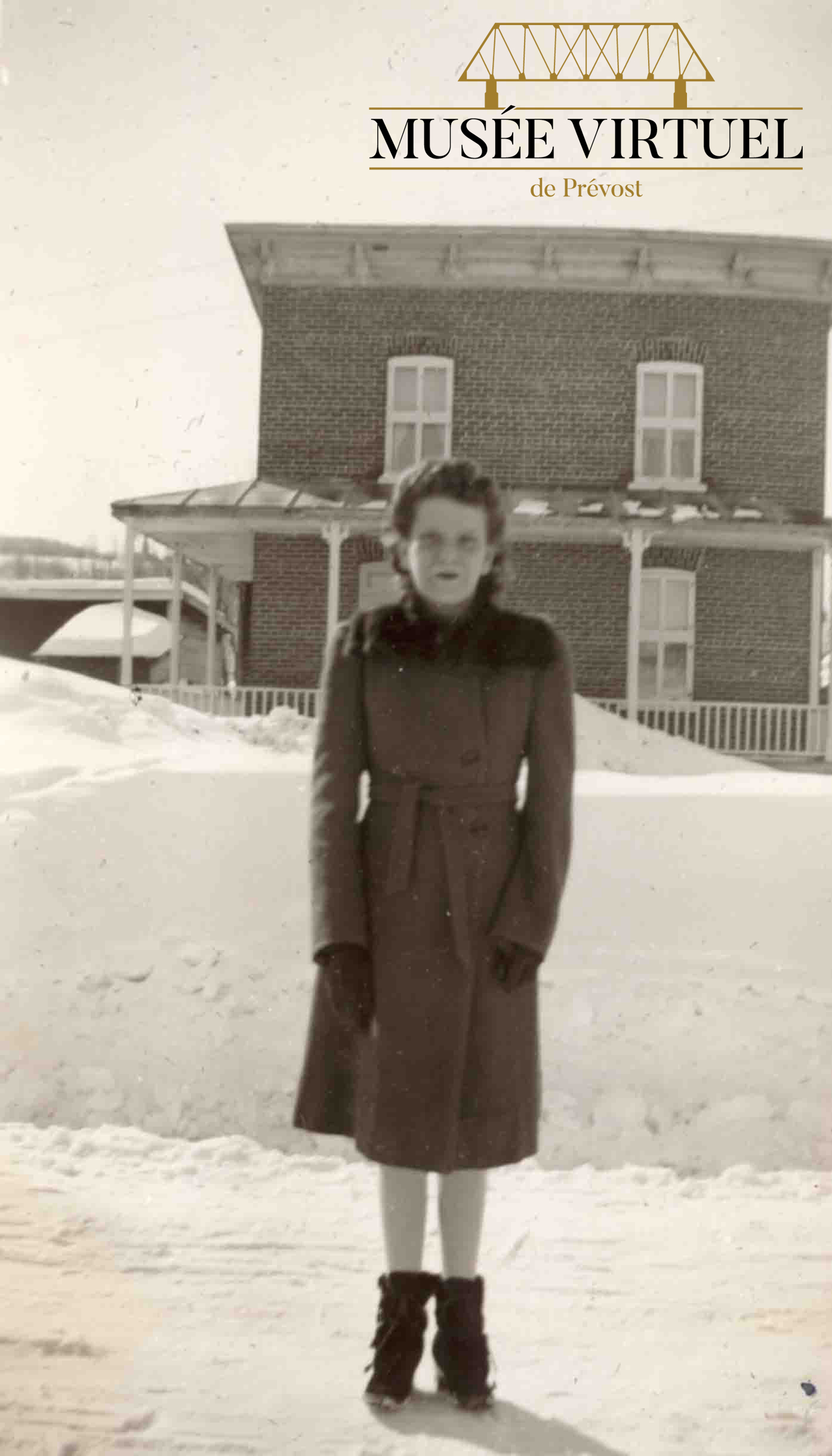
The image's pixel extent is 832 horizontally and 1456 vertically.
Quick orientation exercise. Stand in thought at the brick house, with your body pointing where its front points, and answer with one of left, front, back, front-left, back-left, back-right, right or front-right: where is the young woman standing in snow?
front

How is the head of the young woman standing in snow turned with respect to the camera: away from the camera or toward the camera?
toward the camera

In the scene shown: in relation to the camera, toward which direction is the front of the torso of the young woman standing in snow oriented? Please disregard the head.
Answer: toward the camera

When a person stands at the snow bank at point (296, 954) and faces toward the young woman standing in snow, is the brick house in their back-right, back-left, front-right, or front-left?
back-left

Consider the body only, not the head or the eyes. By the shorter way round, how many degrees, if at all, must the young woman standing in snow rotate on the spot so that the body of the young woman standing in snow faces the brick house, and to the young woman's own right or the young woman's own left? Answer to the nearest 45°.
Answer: approximately 180°

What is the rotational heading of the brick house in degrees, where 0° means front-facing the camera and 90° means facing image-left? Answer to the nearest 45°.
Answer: approximately 0°

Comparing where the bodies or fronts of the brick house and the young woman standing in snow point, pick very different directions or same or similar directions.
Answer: same or similar directions

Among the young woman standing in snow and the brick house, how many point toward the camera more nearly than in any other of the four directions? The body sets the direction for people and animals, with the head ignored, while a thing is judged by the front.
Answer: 2

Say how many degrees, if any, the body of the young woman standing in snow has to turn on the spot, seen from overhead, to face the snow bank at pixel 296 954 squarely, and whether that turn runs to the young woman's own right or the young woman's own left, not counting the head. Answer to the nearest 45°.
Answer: approximately 180°
